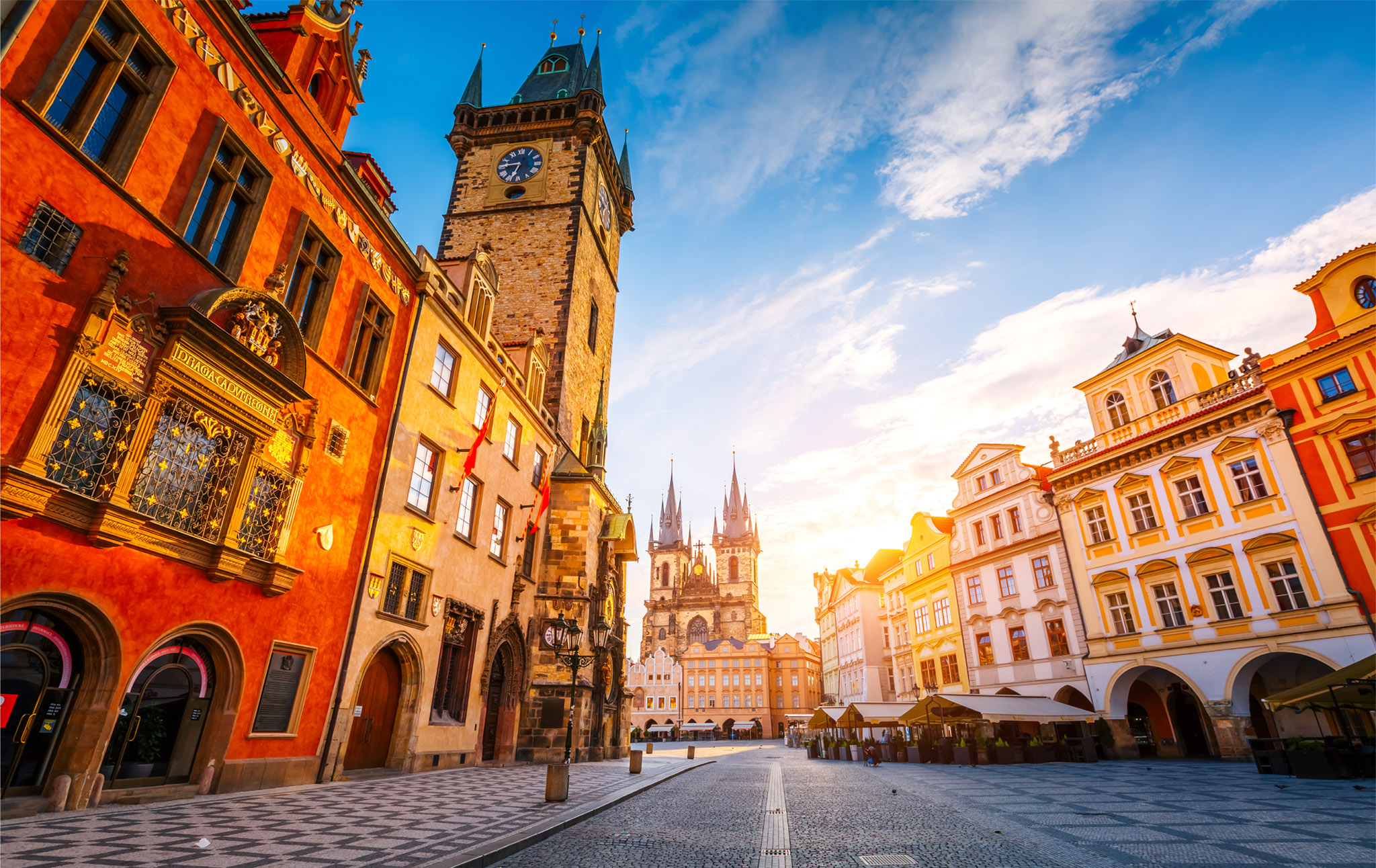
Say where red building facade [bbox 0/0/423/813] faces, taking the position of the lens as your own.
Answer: facing the viewer and to the right of the viewer

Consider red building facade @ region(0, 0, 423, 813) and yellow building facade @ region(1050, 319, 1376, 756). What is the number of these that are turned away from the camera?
0

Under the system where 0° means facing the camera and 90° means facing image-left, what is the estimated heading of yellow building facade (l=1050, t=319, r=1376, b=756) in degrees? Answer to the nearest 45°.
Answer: approximately 45°

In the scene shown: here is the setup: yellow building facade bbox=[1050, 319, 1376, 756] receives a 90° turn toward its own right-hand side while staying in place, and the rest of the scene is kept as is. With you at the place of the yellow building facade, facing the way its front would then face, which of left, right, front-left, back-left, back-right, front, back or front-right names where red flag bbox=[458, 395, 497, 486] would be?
left

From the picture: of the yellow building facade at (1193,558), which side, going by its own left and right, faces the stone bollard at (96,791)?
front

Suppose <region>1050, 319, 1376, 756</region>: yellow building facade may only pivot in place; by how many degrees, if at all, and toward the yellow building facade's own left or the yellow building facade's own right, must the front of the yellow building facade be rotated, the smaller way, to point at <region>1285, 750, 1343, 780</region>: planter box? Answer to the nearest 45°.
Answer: approximately 45° to the yellow building facade's own left

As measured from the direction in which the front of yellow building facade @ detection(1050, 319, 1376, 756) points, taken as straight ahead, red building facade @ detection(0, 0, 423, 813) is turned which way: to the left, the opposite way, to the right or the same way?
the opposite way

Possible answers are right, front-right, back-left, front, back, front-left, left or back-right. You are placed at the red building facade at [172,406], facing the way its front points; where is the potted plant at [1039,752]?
front-left

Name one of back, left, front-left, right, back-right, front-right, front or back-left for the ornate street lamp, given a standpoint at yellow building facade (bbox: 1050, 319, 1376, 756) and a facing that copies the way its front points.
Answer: front

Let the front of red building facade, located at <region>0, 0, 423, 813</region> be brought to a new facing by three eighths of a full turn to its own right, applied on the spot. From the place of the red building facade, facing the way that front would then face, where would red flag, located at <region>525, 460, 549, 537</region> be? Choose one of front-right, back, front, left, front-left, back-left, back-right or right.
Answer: back-right

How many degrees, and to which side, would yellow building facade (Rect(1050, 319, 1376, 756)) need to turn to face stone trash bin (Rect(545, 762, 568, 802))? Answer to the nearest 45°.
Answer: approximately 45° to its left
